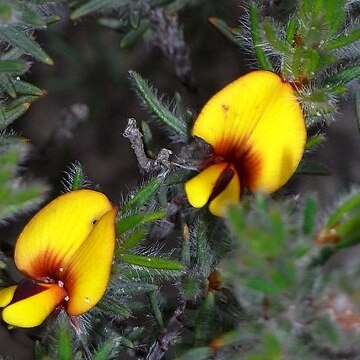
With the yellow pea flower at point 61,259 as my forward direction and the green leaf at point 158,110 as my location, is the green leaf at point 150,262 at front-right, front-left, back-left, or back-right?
front-left

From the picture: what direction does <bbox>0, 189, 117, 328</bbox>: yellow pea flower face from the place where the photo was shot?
facing the viewer and to the left of the viewer

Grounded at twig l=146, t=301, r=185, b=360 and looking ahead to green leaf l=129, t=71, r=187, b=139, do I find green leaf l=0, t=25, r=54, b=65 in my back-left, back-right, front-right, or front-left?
front-left
